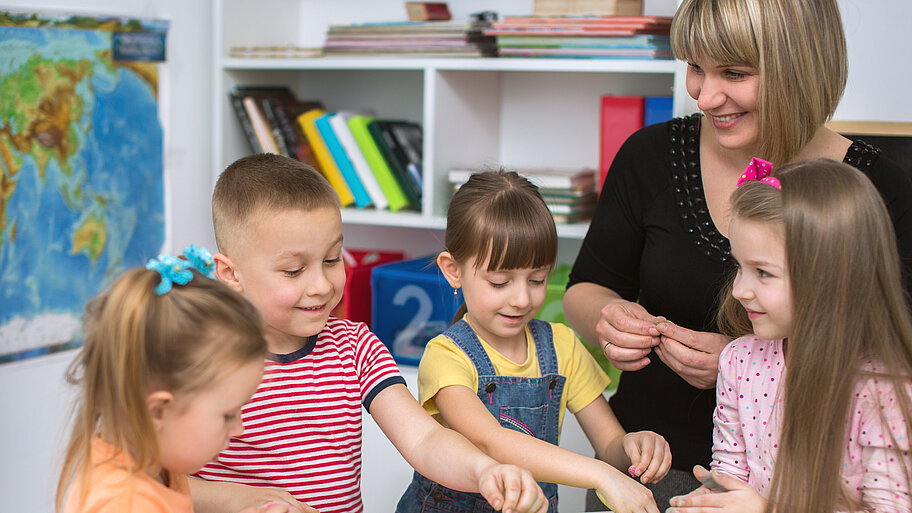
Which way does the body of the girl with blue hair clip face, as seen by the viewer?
to the viewer's right

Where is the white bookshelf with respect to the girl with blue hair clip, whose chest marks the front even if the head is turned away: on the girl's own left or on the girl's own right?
on the girl's own left

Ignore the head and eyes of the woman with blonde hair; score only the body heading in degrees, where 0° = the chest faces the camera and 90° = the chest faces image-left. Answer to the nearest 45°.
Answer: approximately 45°

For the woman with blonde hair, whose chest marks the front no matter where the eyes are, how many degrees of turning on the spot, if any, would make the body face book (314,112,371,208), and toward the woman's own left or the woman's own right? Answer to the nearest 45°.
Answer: approximately 90° to the woman's own right

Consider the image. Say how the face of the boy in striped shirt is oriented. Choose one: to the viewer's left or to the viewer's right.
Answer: to the viewer's right

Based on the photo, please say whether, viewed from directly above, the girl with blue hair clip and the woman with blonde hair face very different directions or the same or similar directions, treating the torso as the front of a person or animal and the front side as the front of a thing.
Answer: very different directions

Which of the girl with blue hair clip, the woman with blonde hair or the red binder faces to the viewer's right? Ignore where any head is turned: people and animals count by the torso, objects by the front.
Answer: the girl with blue hair clip

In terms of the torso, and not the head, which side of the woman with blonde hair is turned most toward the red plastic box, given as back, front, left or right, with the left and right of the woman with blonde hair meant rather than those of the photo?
right
